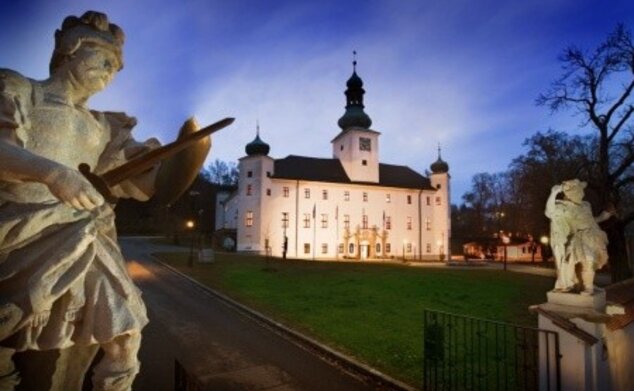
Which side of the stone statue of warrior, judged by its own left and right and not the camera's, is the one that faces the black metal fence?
left

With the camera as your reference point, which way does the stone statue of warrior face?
facing the viewer and to the right of the viewer

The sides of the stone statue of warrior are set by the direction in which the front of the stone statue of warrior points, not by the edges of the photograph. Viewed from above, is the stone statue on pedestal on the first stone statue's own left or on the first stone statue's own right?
on the first stone statue's own left

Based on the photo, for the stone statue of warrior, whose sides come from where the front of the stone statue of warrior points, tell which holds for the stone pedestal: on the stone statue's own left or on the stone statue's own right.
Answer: on the stone statue's own left
